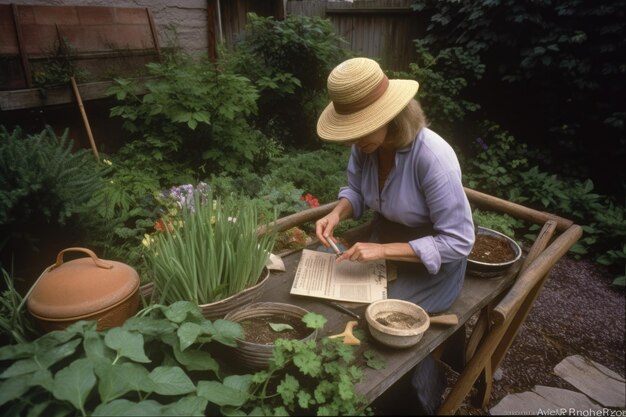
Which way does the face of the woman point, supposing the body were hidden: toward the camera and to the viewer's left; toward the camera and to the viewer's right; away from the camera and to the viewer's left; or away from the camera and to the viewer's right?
toward the camera and to the viewer's left

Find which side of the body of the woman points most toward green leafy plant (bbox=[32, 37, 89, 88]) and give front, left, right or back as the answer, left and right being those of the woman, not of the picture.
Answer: right

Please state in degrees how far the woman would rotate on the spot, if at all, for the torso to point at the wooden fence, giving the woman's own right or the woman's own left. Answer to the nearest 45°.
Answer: approximately 135° to the woman's own right

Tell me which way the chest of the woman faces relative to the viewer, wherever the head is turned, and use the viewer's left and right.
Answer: facing the viewer and to the left of the viewer

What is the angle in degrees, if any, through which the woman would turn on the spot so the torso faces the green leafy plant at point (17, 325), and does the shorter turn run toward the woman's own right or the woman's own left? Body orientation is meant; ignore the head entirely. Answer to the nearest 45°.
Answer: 0° — they already face it

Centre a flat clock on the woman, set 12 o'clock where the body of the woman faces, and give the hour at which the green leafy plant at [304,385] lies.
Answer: The green leafy plant is roughly at 11 o'clock from the woman.

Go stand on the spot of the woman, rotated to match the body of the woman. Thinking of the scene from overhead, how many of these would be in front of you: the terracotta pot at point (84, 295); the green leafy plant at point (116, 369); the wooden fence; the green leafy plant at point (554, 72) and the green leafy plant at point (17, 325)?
3

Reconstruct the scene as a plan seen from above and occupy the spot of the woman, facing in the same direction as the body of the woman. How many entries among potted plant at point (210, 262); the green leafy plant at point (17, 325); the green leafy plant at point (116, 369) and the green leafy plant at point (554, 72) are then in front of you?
3

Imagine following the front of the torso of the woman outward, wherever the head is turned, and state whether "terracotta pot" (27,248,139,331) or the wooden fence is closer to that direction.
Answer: the terracotta pot
